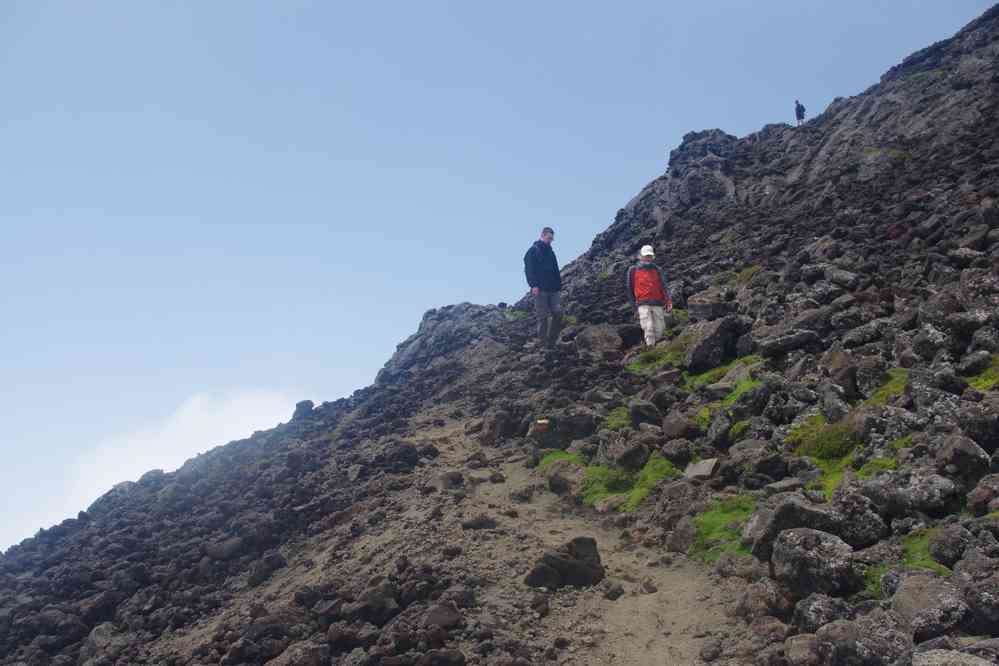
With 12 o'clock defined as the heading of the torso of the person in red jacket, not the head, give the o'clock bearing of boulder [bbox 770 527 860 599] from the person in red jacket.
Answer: The boulder is roughly at 12 o'clock from the person in red jacket.

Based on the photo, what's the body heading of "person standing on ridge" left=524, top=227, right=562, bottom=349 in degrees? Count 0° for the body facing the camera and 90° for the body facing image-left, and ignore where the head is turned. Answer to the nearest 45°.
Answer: approximately 315°

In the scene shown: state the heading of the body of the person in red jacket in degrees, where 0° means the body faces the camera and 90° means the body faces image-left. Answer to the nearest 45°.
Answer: approximately 0°
